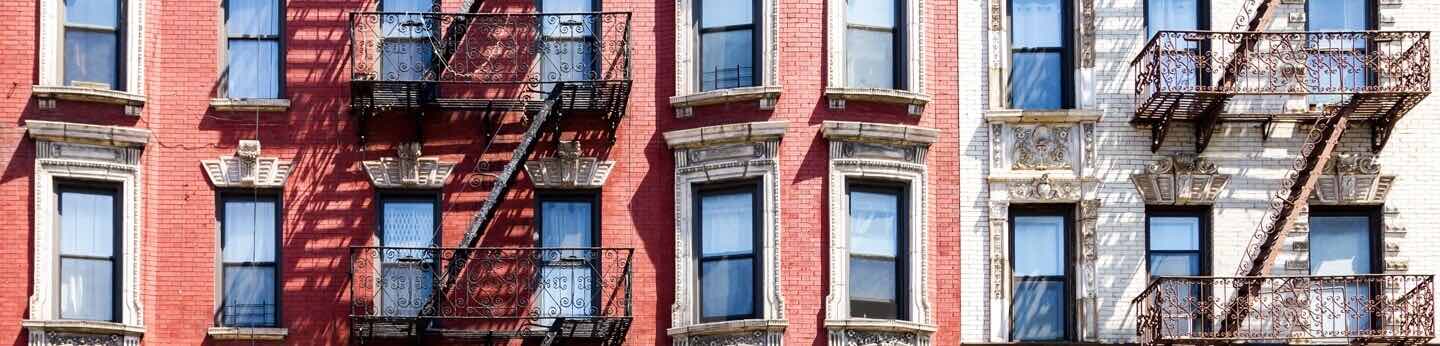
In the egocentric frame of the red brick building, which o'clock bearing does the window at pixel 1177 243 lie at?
The window is roughly at 9 o'clock from the red brick building.

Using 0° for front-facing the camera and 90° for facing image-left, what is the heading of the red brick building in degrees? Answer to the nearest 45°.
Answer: approximately 0°

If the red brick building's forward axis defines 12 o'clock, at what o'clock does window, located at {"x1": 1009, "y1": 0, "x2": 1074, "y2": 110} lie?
The window is roughly at 9 o'clock from the red brick building.
